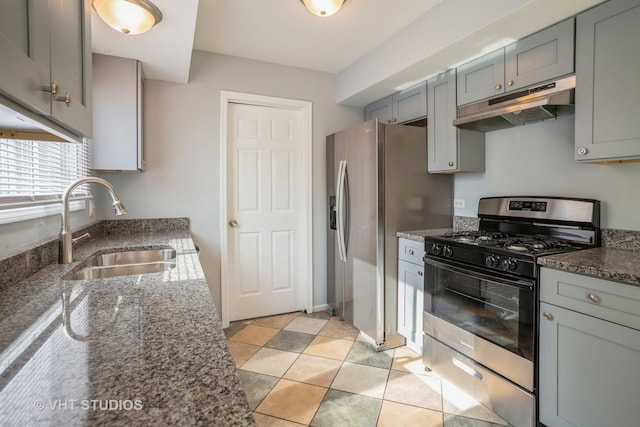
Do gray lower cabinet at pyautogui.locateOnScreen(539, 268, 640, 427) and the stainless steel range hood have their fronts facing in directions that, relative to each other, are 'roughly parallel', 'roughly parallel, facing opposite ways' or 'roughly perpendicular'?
roughly parallel

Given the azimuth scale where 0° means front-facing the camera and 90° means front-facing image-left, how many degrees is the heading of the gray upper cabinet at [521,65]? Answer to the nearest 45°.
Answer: approximately 45°

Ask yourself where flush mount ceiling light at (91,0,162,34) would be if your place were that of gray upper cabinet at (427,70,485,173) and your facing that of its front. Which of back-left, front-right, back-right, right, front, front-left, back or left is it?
front

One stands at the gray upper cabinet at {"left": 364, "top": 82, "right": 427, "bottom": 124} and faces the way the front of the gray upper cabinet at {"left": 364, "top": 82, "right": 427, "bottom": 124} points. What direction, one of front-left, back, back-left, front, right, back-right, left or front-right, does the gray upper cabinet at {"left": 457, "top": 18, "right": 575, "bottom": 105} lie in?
left

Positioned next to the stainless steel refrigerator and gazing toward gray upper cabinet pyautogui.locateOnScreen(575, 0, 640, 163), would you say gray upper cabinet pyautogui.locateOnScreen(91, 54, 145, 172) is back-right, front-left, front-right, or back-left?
back-right

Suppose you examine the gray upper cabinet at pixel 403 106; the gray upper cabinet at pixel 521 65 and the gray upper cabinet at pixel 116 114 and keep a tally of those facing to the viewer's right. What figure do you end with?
1

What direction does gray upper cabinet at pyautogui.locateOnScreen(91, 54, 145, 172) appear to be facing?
to the viewer's right

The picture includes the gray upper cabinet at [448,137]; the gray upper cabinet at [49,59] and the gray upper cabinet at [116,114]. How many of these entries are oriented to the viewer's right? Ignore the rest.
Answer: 2

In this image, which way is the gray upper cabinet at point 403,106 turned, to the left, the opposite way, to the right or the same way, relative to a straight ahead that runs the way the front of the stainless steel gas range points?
the same way

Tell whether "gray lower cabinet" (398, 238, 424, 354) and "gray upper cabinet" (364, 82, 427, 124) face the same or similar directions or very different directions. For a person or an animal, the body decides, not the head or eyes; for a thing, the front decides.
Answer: same or similar directions

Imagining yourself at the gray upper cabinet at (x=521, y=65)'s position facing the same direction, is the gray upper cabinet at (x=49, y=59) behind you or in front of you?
in front

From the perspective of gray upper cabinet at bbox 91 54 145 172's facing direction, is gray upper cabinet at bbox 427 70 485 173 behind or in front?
in front

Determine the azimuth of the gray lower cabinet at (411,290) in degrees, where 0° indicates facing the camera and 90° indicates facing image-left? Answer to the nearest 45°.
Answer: approximately 45°

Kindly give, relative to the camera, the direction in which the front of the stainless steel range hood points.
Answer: facing the viewer and to the left of the viewer

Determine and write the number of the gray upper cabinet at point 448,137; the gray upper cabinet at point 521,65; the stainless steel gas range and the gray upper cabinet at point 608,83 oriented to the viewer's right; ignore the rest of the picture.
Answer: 0

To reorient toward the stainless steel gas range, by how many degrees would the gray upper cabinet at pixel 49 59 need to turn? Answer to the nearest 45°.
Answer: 0° — it already faces it

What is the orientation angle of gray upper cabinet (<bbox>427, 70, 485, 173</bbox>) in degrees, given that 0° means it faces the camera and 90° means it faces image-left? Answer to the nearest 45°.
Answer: approximately 45°

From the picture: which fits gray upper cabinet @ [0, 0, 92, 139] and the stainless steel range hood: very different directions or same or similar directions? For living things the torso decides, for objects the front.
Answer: very different directions

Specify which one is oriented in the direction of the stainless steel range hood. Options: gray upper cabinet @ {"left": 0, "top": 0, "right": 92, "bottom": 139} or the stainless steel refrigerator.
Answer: the gray upper cabinet
